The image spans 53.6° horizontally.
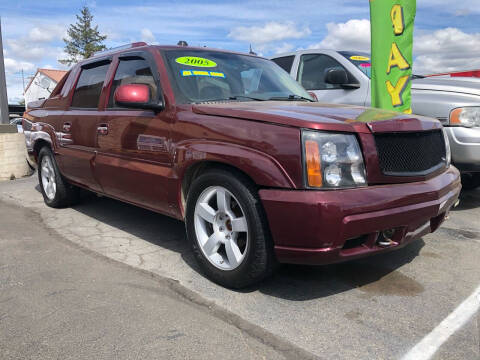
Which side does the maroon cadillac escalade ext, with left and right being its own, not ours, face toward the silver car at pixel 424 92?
left

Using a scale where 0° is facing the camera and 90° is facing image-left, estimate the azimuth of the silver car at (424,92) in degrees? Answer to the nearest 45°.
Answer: approximately 315°

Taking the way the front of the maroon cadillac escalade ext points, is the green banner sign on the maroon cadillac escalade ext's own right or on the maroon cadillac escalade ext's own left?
on the maroon cadillac escalade ext's own left

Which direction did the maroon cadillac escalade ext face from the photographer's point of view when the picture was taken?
facing the viewer and to the right of the viewer

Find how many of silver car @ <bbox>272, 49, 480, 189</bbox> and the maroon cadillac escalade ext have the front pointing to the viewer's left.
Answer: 0

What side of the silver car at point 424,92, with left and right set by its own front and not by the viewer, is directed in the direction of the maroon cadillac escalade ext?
right
